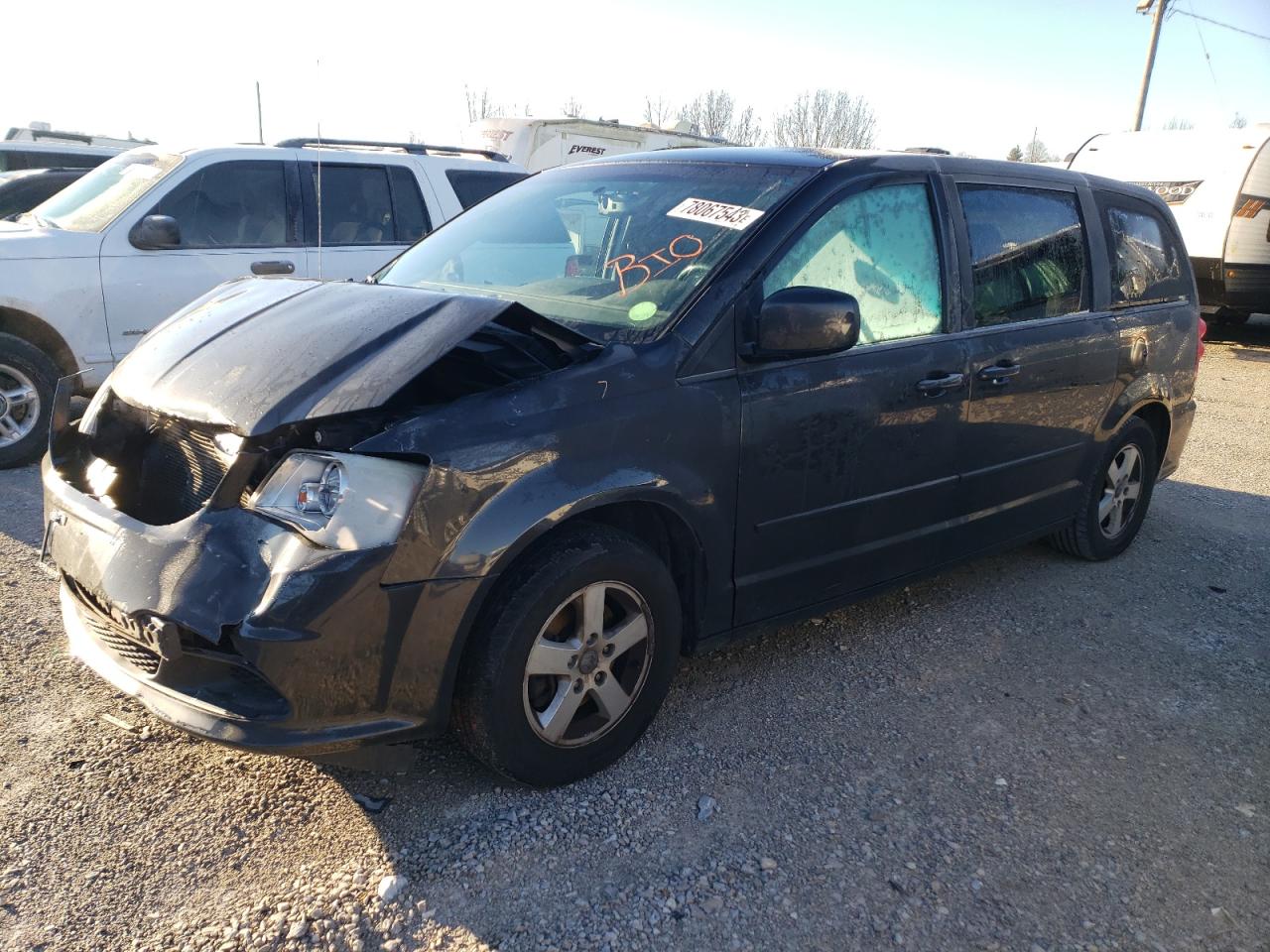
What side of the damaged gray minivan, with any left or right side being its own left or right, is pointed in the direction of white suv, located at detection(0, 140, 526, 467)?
right

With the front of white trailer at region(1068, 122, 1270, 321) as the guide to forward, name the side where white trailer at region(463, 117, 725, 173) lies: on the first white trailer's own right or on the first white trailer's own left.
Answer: on the first white trailer's own right

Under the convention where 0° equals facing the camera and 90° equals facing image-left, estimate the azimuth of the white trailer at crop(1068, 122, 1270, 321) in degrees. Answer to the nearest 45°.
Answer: approximately 45°

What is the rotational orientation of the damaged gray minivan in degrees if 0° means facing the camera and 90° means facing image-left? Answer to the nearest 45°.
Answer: approximately 45°

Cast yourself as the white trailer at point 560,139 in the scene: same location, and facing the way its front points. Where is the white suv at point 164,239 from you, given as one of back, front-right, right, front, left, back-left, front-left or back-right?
front-left

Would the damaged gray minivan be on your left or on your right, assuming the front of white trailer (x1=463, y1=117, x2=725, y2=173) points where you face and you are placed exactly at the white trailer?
on your left

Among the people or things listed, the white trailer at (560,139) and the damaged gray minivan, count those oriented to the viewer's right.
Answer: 0

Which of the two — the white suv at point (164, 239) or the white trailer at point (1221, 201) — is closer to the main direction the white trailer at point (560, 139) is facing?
the white suv
